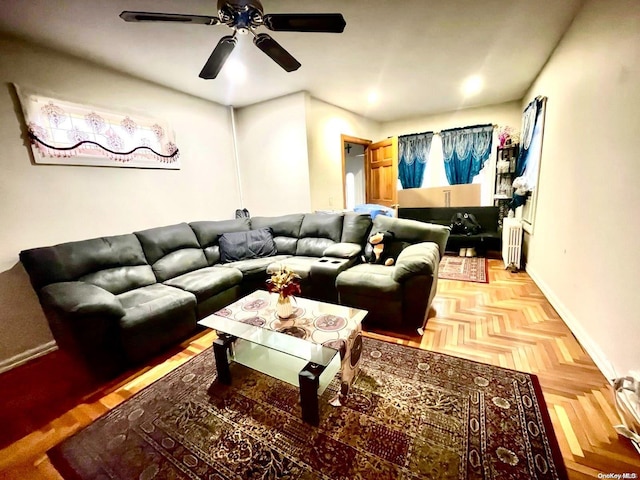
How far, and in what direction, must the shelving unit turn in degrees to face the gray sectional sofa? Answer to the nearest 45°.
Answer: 0° — it already faces it

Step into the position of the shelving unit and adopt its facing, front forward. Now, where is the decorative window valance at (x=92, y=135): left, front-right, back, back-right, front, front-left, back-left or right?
front

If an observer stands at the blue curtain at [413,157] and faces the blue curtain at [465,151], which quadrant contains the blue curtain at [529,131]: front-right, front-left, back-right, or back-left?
front-right

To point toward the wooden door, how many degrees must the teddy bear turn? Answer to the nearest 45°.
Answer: approximately 135° to its right

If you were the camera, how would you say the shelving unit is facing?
facing the viewer and to the left of the viewer

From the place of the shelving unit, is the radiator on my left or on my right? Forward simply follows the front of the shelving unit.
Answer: on my left

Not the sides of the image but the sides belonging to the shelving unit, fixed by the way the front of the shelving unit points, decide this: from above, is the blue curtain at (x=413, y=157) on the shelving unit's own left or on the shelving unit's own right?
on the shelving unit's own right

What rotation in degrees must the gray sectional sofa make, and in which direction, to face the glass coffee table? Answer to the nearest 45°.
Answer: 0° — it already faces it

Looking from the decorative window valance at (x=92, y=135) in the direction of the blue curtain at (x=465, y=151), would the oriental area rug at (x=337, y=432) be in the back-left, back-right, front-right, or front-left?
front-right

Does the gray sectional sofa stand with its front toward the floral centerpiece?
yes

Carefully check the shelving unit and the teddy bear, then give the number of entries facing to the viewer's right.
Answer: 0

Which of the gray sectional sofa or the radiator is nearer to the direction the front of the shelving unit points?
the gray sectional sofa

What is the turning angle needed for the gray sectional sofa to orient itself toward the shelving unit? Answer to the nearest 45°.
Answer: approximately 45° to its left
